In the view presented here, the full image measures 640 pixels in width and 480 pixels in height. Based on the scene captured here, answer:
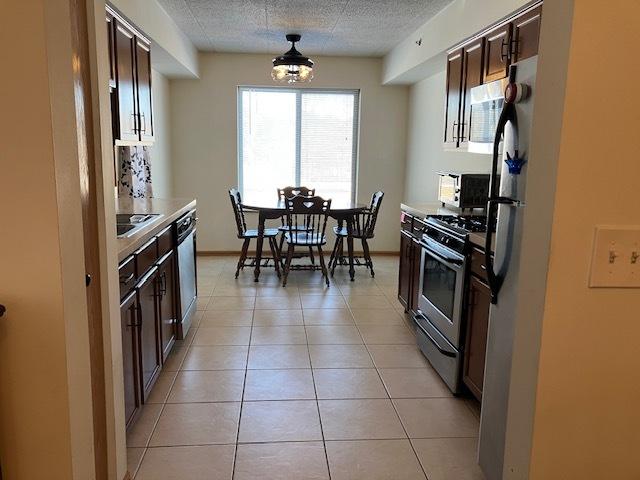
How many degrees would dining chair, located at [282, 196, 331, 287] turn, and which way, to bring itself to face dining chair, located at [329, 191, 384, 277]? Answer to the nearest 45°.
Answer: approximately 45° to its right

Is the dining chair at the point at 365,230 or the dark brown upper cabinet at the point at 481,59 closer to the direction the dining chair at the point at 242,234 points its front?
the dining chair

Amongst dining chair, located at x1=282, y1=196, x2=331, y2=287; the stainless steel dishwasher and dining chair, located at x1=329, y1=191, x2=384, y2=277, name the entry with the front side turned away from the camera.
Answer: dining chair, located at x1=282, y1=196, x2=331, y2=287

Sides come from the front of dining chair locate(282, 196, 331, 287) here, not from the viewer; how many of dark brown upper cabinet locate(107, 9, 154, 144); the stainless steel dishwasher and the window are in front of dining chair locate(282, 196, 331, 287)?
1

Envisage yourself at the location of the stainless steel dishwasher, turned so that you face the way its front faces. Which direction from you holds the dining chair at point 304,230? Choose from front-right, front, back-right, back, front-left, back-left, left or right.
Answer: front-left

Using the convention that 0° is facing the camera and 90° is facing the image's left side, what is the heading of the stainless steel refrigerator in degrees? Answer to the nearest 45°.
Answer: approximately 90°

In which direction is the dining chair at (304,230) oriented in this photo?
away from the camera

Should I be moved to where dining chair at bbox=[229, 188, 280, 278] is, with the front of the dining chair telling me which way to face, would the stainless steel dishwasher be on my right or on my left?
on my right

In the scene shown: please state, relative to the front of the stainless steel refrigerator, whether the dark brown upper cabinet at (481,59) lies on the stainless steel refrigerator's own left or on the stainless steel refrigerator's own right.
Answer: on the stainless steel refrigerator's own right

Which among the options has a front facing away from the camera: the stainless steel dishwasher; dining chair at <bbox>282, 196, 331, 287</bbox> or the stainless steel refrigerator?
the dining chair

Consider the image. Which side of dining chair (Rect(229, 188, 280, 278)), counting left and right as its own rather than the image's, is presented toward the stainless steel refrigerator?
right

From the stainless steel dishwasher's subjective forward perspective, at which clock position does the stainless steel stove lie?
The stainless steel stove is roughly at 1 o'clock from the stainless steel dishwasher.

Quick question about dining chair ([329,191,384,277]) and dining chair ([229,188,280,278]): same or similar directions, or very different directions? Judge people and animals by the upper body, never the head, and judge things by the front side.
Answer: very different directions

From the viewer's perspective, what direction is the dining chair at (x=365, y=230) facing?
to the viewer's left

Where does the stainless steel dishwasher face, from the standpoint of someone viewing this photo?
facing to the right of the viewer

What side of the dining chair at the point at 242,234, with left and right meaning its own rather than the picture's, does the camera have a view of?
right
